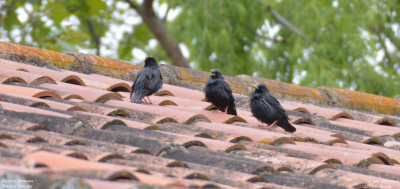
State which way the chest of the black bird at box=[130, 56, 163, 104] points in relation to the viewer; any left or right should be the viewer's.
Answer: facing away from the viewer and to the right of the viewer

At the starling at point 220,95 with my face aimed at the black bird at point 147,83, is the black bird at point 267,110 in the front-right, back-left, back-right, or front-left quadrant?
back-left

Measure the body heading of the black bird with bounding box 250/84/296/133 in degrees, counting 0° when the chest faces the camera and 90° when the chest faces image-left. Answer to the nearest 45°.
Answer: approximately 90°

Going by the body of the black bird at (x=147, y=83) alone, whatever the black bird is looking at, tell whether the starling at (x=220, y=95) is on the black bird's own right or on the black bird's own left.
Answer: on the black bird's own right

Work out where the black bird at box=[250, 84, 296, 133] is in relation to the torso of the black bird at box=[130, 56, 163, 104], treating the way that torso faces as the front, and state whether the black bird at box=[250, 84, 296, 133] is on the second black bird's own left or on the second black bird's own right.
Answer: on the second black bird's own right

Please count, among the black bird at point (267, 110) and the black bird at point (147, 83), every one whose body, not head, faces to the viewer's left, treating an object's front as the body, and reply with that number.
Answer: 1

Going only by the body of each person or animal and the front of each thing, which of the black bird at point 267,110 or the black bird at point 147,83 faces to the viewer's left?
the black bird at point 267,110

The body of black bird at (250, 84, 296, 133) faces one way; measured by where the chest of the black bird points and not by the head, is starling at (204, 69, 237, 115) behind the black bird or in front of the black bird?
in front

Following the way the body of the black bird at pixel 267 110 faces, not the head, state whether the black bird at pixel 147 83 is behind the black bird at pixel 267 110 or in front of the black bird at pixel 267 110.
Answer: in front
